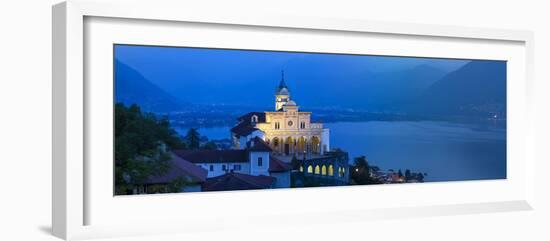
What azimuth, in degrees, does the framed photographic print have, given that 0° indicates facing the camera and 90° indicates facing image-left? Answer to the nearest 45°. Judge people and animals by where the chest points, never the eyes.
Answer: approximately 315°
